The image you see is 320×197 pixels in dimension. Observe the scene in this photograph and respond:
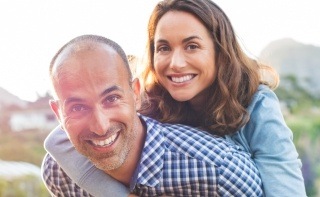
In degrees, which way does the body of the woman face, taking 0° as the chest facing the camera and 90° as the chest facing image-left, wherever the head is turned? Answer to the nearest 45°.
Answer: approximately 45°
